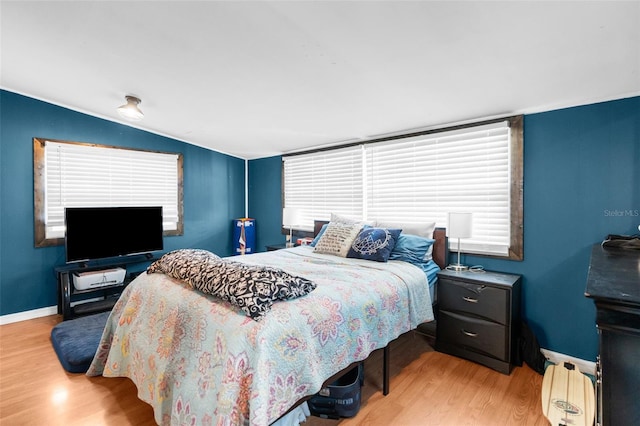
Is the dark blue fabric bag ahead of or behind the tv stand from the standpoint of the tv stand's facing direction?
ahead

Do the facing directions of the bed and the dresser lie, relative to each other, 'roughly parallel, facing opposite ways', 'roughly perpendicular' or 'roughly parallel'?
roughly perpendicular

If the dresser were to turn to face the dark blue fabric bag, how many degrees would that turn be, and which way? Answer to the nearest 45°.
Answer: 0° — it already faces it

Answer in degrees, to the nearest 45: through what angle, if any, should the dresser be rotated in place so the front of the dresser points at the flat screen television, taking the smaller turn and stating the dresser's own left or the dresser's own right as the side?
0° — it already faces it

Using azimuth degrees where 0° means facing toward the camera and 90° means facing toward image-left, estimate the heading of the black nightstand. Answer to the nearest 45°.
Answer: approximately 45°

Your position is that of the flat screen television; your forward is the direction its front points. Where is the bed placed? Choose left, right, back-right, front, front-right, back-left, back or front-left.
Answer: front-right

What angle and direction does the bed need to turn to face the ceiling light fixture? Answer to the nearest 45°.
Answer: approximately 90° to its right

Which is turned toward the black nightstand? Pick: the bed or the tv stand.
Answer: the tv stand

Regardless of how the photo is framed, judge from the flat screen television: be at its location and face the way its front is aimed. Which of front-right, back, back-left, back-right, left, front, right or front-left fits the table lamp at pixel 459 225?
front

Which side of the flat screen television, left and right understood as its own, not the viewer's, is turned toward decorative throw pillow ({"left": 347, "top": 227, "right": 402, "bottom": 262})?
front

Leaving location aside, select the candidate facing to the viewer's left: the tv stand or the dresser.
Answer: the dresser

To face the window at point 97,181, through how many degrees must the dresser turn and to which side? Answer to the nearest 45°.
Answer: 0° — it already faces it

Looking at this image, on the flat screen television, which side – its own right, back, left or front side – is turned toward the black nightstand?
front

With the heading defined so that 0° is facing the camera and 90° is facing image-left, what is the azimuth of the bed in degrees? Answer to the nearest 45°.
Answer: approximately 45°

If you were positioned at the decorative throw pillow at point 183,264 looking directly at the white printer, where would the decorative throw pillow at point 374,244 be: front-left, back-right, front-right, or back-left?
back-right

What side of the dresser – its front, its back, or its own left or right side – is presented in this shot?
left

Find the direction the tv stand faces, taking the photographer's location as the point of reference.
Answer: facing the viewer and to the right of the viewer
